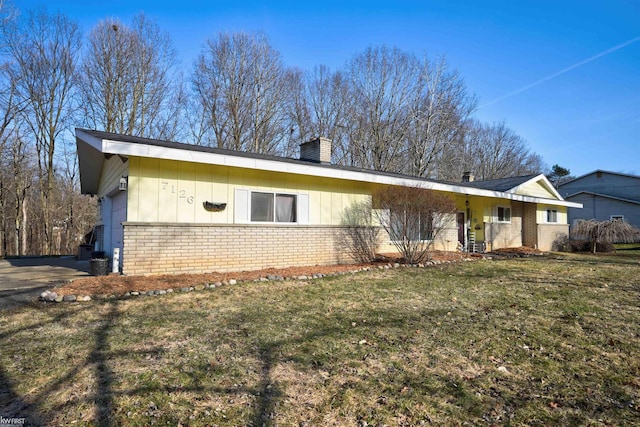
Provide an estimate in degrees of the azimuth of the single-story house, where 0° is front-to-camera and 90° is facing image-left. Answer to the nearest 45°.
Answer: approximately 315°

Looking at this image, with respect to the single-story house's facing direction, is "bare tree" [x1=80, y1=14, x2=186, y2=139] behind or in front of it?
behind

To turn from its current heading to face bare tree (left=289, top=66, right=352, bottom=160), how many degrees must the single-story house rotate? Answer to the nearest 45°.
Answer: approximately 135° to its left

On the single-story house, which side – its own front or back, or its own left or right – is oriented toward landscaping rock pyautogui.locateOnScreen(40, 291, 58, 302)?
right

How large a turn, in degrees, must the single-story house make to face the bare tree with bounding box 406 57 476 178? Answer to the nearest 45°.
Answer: approximately 90° to its left

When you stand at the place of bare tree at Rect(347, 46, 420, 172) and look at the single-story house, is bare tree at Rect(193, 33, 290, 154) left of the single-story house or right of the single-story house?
right

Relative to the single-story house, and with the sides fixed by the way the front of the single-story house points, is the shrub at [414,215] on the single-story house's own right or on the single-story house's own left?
on the single-story house's own left

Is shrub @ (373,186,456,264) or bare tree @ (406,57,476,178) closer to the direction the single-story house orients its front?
the shrub

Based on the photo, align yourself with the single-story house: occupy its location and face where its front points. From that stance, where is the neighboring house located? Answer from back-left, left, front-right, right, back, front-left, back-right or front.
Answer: left

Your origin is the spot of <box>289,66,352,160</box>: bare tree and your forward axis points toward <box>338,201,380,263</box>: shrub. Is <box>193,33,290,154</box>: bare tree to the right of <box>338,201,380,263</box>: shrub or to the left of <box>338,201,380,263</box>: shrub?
right
